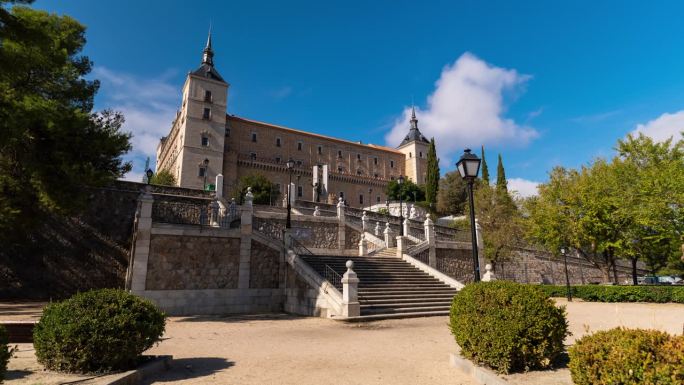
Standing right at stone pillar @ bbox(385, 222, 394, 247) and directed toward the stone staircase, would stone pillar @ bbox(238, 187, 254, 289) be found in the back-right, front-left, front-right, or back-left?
front-right

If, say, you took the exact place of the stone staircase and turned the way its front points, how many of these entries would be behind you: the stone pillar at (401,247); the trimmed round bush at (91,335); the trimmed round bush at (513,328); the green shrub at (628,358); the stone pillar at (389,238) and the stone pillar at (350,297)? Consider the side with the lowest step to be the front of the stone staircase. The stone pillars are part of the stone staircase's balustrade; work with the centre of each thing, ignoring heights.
2

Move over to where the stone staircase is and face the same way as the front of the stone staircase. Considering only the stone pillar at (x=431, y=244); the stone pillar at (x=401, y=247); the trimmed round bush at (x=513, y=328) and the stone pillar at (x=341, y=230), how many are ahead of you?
1

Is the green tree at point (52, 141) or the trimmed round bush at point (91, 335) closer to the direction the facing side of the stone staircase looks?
the trimmed round bush

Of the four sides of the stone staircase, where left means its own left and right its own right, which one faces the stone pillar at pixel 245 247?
right

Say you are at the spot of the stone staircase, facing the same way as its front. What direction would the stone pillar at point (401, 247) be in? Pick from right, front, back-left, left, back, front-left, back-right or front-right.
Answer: back

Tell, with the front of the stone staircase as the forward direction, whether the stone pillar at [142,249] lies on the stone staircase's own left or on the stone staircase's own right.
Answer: on the stone staircase's own right

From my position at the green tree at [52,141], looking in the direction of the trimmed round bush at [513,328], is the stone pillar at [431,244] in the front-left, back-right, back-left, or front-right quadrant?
front-left

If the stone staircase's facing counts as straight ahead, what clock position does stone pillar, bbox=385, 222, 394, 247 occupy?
The stone pillar is roughly at 6 o'clock from the stone staircase.

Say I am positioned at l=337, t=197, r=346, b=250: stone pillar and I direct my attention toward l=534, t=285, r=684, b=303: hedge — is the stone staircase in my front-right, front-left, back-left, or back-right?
front-right

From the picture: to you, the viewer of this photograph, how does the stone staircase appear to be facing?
facing the viewer

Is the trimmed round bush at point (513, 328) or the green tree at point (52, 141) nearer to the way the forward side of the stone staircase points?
the trimmed round bush

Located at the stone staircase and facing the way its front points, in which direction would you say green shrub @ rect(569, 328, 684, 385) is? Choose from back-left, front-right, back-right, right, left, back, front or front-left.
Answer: front

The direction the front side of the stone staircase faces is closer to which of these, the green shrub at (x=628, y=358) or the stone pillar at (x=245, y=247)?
the green shrub

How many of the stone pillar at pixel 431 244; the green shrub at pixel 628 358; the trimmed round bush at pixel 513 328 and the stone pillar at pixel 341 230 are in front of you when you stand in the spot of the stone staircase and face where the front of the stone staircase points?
2
